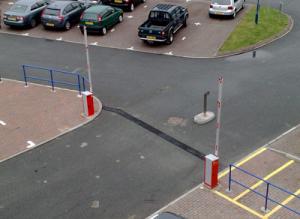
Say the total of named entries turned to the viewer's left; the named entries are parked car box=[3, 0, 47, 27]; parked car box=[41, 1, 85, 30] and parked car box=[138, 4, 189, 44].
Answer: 0

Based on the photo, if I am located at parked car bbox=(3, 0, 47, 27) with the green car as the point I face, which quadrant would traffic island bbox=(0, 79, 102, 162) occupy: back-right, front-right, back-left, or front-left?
front-right

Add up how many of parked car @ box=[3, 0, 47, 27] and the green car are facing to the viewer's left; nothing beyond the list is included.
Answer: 0

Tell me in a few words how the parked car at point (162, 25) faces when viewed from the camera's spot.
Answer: facing away from the viewer and to the right of the viewer

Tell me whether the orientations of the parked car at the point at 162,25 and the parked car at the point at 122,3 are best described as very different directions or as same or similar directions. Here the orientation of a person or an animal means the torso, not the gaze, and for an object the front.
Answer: same or similar directions
